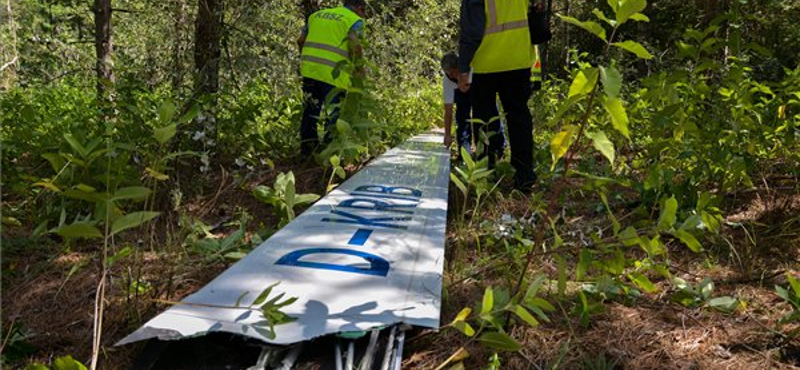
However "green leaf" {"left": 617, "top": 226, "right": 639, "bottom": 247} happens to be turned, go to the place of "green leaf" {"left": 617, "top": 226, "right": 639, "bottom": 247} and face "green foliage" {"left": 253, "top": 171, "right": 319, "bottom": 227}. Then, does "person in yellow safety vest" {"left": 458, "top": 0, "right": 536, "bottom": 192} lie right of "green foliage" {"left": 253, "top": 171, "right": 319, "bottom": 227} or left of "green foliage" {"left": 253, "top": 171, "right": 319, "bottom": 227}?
right

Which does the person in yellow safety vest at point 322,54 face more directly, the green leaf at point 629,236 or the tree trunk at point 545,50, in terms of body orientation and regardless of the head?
the tree trunk

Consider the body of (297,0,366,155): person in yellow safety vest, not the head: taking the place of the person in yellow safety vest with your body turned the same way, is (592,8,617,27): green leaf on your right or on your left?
on your right

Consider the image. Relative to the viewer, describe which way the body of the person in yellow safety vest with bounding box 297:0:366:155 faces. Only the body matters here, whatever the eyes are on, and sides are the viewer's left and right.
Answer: facing away from the viewer and to the right of the viewer

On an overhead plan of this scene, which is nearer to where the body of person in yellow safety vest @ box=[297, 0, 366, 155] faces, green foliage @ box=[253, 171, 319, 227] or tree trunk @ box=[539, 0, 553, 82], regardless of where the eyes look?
the tree trunk

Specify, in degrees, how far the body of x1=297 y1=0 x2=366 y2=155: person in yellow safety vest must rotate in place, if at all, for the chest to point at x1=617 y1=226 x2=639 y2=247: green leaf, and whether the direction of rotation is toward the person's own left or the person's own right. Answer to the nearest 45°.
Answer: approximately 135° to the person's own right

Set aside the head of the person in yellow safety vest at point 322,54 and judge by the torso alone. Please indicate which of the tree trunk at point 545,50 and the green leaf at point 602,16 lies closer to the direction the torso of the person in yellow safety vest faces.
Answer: the tree trunk

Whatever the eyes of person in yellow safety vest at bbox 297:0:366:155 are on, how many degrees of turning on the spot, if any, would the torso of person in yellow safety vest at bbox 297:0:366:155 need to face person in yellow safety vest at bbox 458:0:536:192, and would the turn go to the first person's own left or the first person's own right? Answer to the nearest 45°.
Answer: approximately 90° to the first person's own right
